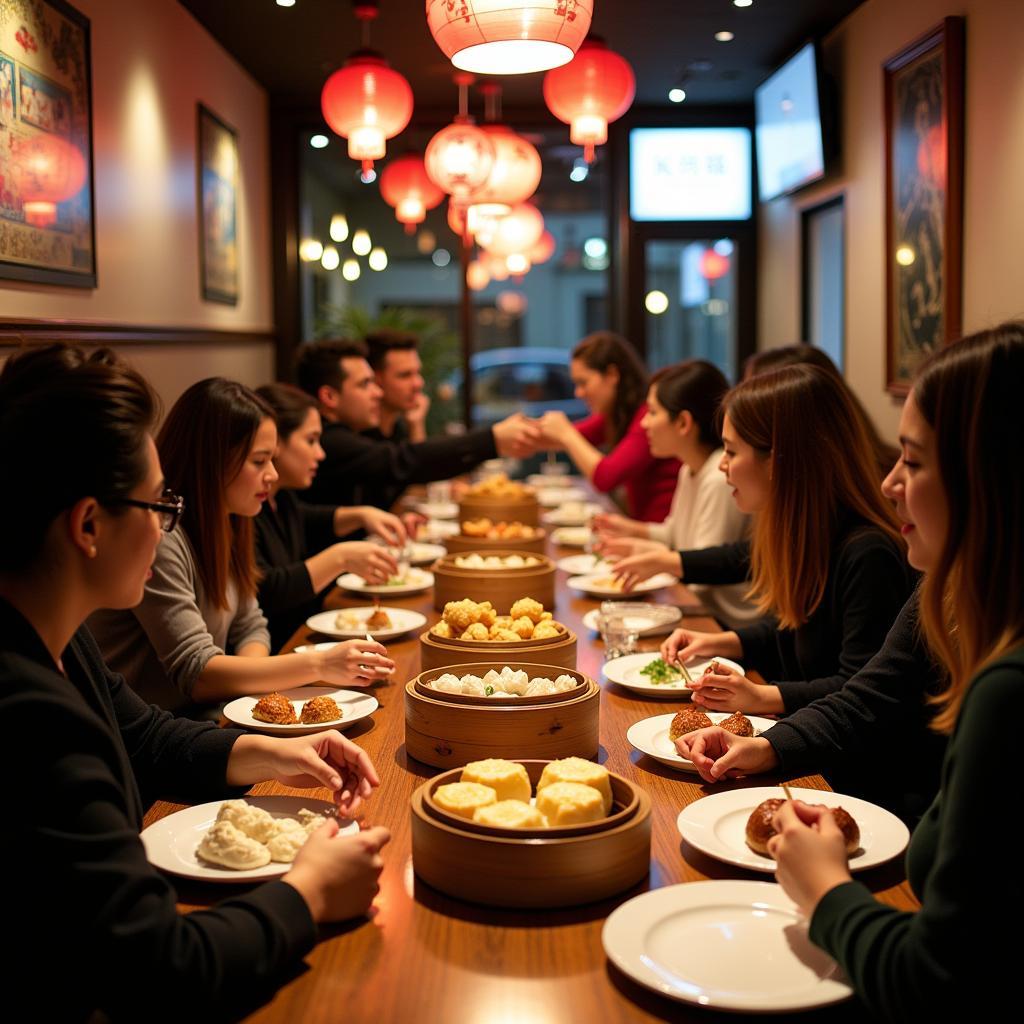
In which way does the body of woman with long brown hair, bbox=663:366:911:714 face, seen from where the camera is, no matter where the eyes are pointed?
to the viewer's left

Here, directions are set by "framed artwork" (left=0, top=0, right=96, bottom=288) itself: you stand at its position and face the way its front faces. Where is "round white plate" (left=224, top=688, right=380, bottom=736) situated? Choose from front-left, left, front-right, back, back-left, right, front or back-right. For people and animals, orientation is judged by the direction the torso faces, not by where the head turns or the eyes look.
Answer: front-right

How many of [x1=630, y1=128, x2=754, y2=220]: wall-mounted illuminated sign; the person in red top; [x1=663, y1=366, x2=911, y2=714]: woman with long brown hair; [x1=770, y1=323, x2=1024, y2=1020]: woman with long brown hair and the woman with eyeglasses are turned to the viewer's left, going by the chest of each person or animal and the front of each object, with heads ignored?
3

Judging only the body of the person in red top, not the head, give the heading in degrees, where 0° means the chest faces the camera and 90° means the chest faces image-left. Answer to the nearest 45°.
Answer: approximately 90°

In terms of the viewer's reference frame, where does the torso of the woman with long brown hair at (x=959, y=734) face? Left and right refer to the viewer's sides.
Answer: facing to the left of the viewer

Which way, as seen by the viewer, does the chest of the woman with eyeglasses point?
to the viewer's right

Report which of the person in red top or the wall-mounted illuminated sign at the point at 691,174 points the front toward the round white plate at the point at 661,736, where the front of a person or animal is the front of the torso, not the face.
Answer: the wall-mounted illuminated sign

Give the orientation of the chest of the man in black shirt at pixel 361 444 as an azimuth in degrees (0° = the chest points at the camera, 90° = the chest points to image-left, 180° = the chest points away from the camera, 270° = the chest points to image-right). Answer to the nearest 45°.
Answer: approximately 270°

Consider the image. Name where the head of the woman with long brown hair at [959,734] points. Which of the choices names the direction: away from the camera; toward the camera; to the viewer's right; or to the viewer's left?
to the viewer's left

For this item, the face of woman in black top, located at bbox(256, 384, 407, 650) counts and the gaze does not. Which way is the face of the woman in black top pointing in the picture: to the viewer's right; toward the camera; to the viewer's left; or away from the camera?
to the viewer's right

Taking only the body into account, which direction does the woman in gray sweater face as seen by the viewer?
to the viewer's right

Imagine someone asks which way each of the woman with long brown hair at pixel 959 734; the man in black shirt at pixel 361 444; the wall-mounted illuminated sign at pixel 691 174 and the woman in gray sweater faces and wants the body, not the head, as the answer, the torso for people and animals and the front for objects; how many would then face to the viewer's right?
2

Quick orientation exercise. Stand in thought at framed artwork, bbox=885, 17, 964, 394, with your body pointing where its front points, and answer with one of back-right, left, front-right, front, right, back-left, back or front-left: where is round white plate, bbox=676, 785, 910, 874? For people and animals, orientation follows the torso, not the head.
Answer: front-left

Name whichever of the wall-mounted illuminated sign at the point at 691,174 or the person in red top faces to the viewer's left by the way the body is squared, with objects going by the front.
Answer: the person in red top
